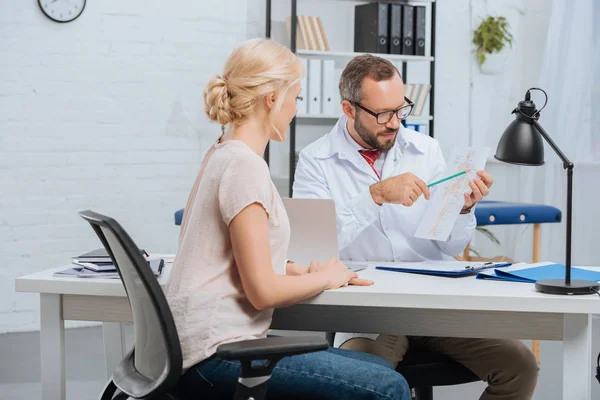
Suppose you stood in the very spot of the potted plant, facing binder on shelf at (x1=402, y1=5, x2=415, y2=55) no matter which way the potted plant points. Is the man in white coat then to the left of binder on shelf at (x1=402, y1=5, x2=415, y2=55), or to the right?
left

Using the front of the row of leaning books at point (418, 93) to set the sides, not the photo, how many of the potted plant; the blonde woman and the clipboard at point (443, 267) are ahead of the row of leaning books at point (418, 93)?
2

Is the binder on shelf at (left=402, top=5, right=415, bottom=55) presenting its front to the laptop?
yes

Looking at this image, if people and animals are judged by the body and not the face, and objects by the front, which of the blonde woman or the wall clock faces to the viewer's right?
the blonde woman

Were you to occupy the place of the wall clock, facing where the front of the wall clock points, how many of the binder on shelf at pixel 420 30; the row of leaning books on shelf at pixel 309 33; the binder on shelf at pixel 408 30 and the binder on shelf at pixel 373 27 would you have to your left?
4

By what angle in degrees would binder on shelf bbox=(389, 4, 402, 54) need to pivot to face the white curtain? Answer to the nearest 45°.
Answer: approximately 90° to its left

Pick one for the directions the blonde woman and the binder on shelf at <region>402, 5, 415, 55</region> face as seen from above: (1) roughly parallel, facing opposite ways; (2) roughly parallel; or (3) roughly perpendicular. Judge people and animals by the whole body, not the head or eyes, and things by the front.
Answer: roughly perpendicular

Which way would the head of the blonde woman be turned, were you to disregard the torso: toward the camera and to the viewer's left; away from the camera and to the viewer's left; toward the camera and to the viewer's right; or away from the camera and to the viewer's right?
away from the camera and to the viewer's right
